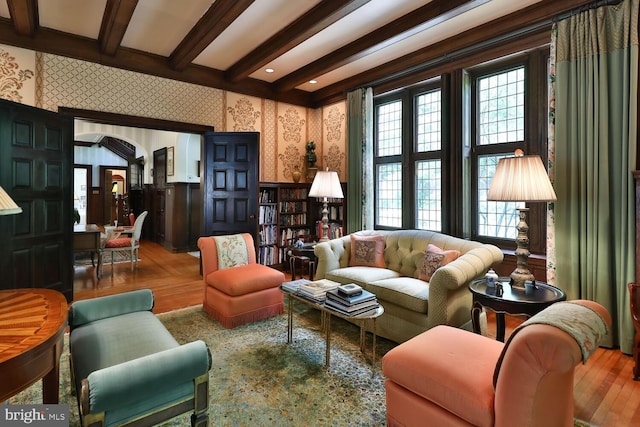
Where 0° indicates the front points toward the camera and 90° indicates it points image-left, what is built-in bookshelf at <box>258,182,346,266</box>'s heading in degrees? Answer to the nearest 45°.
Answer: approximately 315°

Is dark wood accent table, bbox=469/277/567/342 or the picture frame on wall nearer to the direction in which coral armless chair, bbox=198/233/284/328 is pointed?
the dark wood accent table

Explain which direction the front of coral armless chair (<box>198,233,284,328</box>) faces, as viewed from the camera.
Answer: facing the viewer and to the right of the viewer

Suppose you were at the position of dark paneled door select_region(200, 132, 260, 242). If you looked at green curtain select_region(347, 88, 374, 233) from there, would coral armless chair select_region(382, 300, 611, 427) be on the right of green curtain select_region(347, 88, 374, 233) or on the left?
right

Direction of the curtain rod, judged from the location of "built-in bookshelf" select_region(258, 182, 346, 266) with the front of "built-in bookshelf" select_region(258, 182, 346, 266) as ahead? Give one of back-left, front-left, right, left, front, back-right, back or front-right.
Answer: front

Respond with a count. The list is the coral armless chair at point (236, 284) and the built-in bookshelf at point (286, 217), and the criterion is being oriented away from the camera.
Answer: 0

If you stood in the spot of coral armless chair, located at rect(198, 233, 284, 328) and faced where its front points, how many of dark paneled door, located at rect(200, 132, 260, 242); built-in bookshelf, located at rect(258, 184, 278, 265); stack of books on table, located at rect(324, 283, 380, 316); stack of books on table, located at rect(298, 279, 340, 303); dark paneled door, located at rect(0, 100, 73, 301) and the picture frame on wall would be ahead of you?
2

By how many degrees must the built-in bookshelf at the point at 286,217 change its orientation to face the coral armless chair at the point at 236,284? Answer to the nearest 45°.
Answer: approximately 45° to its right

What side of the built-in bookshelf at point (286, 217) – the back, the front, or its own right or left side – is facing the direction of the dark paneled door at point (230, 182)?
right

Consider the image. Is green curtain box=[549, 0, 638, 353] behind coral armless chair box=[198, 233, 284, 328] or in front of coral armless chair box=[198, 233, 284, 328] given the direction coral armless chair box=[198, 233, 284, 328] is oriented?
in front

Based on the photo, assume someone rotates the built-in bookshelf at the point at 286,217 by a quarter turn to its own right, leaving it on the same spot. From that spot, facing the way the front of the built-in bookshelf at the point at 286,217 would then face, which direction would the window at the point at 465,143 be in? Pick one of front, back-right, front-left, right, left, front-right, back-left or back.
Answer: left
